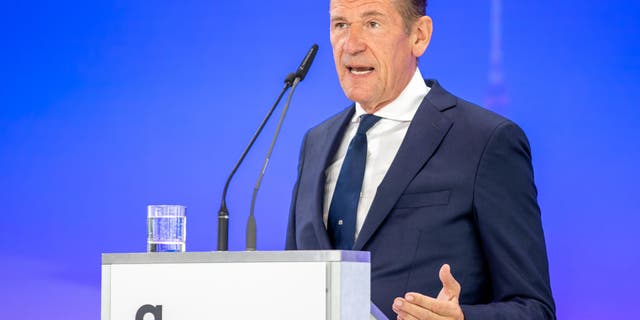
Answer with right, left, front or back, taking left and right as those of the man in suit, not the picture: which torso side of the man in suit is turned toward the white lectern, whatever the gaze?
front

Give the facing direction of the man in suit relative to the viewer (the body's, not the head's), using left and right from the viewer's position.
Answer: facing the viewer and to the left of the viewer

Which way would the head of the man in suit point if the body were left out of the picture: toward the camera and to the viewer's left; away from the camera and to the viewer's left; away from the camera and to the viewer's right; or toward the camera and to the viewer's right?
toward the camera and to the viewer's left

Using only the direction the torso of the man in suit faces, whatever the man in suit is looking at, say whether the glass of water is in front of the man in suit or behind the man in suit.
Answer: in front
